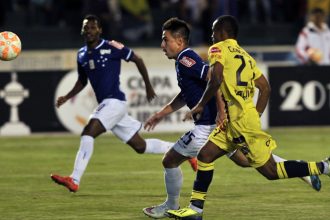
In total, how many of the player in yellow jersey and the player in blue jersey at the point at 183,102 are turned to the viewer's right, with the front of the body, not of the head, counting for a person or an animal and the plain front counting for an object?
0

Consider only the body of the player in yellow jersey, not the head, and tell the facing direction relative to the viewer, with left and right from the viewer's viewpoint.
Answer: facing away from the viewer and to the left of the viewer

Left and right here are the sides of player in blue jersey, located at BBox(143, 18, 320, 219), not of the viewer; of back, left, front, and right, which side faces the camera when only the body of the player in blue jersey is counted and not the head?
left

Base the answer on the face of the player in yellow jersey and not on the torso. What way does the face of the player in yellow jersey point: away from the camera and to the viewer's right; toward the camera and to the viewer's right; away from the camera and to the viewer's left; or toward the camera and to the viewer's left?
away from the camera and to the viewer's left

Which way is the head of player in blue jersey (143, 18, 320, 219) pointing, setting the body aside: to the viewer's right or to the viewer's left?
to the viewer's left

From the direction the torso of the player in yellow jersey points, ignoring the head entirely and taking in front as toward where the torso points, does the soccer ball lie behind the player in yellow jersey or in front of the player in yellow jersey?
in front

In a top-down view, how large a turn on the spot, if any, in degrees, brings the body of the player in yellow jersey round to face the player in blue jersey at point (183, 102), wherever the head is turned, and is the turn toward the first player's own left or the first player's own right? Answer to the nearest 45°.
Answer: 0° — they already face them

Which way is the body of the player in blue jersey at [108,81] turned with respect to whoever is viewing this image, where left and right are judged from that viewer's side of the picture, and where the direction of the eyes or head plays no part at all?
facing the viewer and to the left of the viewer

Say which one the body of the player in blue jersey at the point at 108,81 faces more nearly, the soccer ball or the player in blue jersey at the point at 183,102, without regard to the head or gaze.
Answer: the soccer ball

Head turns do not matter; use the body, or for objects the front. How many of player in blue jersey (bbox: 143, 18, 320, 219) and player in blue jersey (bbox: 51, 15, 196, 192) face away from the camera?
0

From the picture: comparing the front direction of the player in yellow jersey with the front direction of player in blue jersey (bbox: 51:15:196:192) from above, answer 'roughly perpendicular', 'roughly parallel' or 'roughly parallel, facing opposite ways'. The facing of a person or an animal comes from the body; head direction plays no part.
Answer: roughly perpendicular

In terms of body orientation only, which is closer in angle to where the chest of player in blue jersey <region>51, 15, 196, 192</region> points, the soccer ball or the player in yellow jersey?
the soccer ball

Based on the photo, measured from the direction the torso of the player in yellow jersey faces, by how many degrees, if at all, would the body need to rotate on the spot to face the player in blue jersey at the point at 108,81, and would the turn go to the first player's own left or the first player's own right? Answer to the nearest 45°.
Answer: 0° — they already face them
